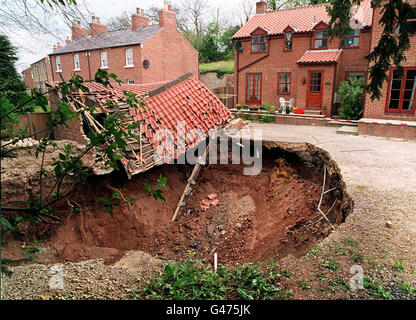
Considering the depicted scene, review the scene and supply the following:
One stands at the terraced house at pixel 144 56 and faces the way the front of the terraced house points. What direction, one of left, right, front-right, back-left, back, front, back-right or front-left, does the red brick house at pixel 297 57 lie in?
left

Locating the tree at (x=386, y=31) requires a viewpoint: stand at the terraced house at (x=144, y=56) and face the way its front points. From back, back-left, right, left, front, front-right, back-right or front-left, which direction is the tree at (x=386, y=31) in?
front-left

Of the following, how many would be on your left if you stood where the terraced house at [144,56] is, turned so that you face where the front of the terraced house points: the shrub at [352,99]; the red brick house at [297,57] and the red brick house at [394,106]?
3

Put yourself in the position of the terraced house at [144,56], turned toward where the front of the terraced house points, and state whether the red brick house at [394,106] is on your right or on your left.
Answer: on your left

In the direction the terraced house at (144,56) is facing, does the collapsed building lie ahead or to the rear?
ahead

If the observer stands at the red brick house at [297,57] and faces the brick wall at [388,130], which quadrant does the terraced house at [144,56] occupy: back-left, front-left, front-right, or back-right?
back-right

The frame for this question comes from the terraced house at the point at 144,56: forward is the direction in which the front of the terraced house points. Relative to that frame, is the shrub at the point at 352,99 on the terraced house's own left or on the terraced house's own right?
on the terraced house's own left
